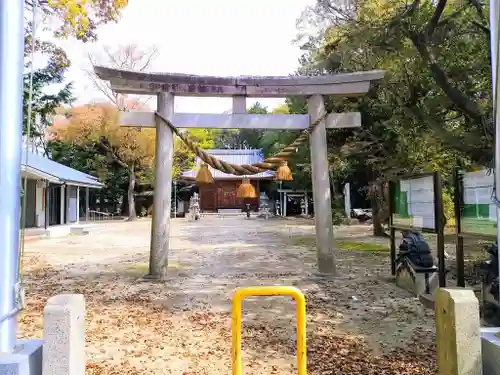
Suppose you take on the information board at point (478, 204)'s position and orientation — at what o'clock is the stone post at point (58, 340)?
The stone post is roughly at 1 o'clock from the information board.

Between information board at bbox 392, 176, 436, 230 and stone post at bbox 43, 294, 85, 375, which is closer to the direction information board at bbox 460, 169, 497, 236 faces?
the stone post

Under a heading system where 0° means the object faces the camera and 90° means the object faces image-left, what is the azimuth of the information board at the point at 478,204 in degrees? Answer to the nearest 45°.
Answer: approximately 0°

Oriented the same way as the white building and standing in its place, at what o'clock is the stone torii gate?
The stone torii gate is roughly at 1 o'clock from the white building.

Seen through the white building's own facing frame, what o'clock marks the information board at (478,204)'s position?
The information board is roughly at 1 o'clock from the white building.

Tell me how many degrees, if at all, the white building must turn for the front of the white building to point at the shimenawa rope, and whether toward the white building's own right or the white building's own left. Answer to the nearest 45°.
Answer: approximately 45° to the white building's own right

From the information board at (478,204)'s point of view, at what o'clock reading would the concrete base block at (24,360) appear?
The concrete base block is roughly at 1 o'clock from the information board.
